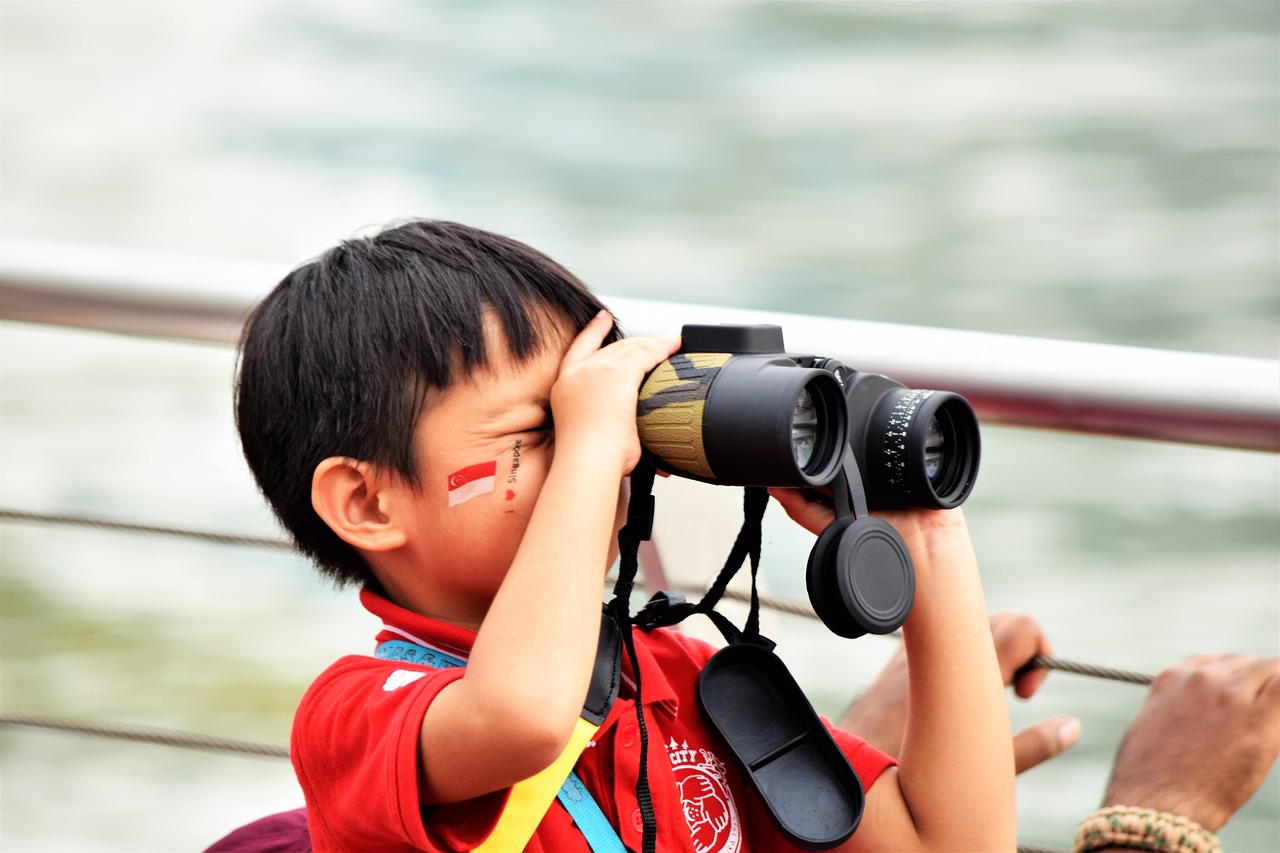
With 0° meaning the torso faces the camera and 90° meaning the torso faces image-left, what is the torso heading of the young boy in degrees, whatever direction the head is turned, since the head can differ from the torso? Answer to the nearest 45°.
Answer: approximately 315°
